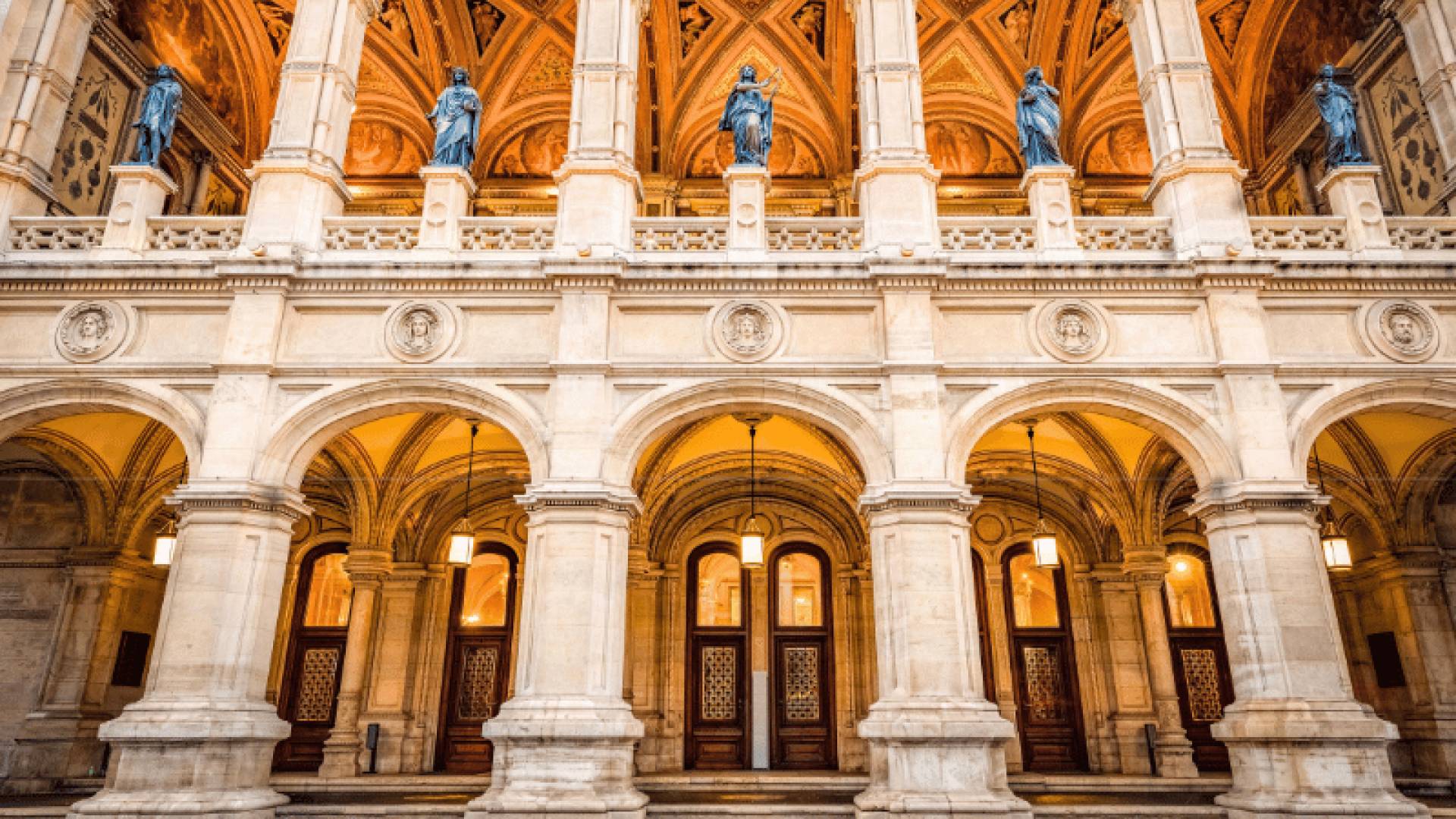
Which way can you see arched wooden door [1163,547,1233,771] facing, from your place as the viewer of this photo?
facing the viewer

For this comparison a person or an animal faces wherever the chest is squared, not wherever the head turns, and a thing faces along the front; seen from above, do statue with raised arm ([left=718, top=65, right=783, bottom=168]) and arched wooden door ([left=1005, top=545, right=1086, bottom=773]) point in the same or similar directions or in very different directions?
same or similar directions

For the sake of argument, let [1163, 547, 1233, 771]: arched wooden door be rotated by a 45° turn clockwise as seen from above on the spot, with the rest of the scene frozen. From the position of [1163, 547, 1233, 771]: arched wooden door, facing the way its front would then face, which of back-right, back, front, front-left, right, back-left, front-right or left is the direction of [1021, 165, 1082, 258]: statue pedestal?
front-left

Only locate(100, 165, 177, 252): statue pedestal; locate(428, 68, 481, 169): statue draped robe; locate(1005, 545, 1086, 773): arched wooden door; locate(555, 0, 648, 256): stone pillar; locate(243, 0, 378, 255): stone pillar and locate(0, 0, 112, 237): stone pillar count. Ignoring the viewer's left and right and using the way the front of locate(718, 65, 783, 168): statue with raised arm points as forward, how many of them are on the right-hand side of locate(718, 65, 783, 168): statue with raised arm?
5

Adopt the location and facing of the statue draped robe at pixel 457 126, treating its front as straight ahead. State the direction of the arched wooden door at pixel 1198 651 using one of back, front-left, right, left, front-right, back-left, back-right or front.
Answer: left

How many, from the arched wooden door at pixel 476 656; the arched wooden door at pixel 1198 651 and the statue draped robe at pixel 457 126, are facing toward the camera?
3

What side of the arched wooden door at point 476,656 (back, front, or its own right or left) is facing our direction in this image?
front

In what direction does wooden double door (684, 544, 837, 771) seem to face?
toward the camera

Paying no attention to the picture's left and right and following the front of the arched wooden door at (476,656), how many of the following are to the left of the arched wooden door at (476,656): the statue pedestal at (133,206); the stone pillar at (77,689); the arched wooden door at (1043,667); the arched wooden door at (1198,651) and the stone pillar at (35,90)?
2

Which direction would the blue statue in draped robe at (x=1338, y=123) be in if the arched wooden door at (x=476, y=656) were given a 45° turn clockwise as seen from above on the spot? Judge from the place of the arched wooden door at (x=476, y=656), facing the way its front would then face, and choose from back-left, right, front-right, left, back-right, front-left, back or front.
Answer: left

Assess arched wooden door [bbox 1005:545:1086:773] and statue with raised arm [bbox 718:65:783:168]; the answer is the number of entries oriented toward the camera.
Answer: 2

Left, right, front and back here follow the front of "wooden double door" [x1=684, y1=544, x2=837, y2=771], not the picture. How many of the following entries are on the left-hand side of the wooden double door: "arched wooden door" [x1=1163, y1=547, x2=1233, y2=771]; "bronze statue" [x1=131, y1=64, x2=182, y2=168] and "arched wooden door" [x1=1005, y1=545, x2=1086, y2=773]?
2

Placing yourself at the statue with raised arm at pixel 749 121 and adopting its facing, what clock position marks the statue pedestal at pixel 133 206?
The statue pedestal is roughly at 3 o'clock from the statue with raised arm.

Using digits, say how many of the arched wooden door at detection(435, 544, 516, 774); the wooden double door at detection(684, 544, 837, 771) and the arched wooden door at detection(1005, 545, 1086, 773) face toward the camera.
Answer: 3
